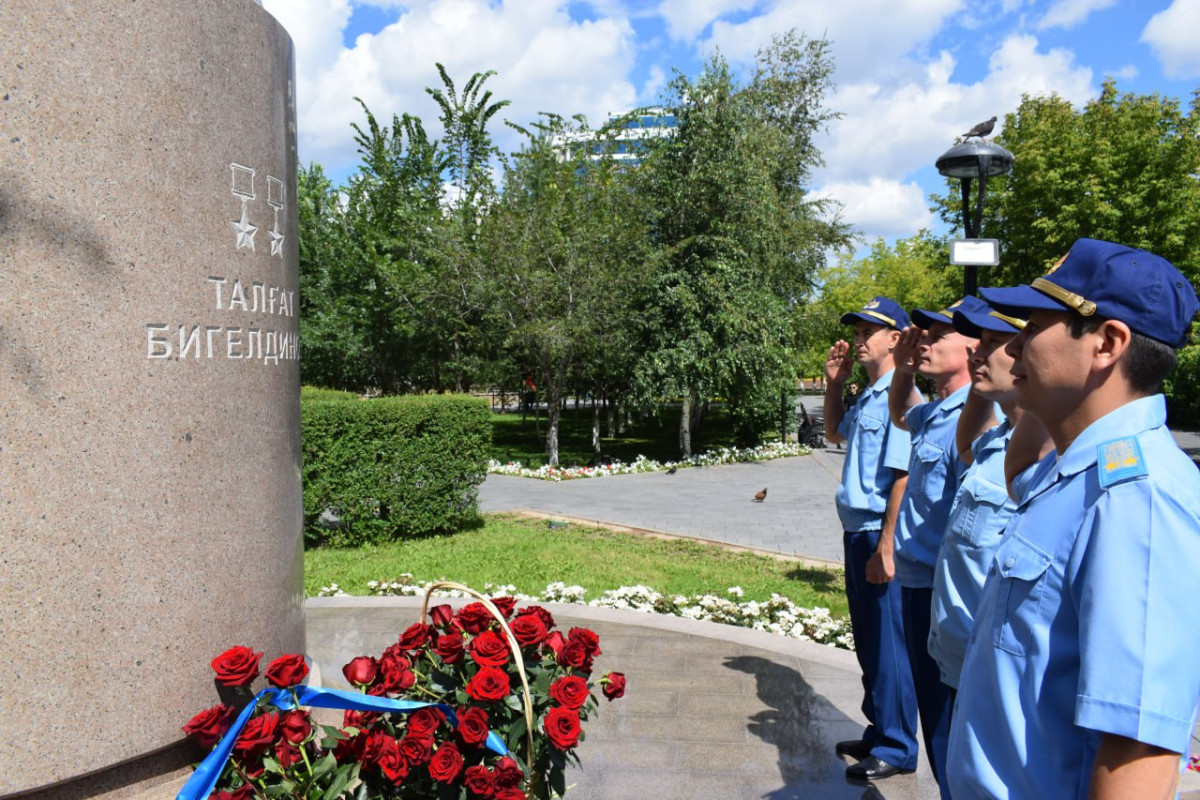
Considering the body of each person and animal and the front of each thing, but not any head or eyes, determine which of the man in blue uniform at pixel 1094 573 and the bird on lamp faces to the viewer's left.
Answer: the man in blue uniform

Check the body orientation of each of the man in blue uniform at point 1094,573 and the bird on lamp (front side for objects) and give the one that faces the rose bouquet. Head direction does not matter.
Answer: the man in blue uniform

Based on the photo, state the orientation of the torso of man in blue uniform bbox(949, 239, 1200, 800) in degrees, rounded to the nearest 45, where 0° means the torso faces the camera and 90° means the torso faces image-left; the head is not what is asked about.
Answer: approximately 90°

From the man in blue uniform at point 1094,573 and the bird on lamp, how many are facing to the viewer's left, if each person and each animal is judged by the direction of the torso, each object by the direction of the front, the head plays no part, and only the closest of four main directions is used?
1

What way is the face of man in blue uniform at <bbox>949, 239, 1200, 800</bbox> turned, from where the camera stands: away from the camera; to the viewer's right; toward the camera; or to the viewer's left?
to the viewer's left

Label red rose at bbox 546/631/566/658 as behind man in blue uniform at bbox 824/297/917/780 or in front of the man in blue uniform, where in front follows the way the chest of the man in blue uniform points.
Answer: in front

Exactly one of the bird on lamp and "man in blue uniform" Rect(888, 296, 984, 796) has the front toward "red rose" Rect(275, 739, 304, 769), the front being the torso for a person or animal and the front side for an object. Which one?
the man in blue uniform

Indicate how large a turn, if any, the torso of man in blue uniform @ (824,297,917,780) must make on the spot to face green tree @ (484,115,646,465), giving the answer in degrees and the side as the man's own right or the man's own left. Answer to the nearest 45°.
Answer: approximately 90° to the man's own right

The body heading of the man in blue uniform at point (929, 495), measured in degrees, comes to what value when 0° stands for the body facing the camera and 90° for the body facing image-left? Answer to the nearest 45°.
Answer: approximately 45°

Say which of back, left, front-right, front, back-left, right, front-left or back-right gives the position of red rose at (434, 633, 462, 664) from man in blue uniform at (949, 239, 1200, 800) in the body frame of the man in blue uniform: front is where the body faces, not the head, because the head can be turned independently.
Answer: front

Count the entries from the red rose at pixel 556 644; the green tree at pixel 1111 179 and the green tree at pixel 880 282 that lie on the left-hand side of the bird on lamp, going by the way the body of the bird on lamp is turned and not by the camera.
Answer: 2

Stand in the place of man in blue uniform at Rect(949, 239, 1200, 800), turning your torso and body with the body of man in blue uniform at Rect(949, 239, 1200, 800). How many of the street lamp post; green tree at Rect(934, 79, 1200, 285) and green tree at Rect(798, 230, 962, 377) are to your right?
3

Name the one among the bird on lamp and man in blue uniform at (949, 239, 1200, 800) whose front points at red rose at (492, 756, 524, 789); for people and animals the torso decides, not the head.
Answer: the man in blue uniform

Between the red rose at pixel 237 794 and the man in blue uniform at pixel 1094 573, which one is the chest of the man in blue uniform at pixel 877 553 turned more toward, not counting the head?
the red rose

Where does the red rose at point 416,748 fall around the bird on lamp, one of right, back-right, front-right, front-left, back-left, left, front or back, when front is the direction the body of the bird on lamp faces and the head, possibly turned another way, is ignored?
right

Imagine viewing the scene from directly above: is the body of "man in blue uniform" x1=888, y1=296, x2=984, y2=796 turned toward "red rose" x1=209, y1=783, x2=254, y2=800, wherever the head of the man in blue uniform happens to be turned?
yes

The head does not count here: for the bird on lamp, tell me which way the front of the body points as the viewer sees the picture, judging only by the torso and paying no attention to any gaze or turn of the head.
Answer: to the viewer's right

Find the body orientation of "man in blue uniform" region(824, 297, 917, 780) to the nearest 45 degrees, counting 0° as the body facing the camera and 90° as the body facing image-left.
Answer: approximately 45°

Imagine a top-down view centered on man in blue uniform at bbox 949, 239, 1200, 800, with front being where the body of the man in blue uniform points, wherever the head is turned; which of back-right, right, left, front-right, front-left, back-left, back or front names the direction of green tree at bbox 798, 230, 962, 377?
right

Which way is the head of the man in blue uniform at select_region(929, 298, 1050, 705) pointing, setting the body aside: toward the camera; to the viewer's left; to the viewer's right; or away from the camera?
to the viewer's left
